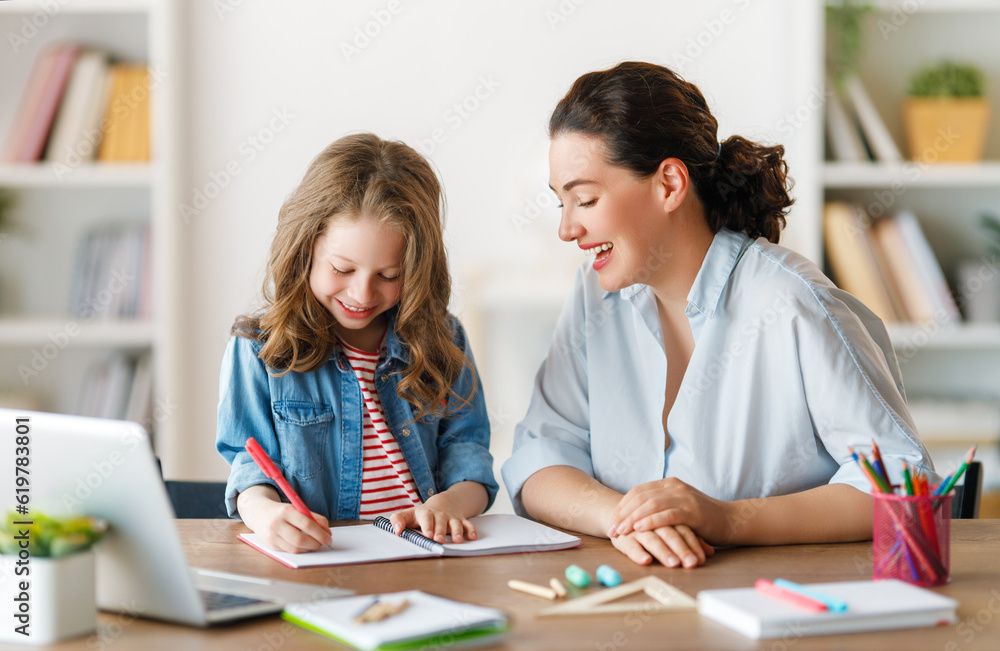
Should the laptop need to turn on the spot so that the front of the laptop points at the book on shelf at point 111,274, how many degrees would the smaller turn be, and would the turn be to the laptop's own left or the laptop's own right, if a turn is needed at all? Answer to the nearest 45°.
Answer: approximately 45° to the laptop's own left

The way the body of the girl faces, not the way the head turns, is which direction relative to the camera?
toward the camera

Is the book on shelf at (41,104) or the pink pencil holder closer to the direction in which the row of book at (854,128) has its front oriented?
the pink pencil holder

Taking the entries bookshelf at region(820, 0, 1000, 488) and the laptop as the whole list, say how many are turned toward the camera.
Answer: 1

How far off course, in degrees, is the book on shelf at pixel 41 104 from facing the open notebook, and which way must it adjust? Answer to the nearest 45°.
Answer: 0° — it already faces it

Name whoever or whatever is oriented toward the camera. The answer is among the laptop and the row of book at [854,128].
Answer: the row of book

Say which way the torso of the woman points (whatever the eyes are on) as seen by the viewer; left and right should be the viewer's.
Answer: facing the viewer and to the left of the viewer

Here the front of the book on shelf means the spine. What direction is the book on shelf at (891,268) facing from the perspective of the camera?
toward the camera

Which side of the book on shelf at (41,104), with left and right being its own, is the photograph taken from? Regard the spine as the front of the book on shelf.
front

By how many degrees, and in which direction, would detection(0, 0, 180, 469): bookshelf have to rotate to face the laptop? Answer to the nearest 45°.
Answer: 0° — it already faces it

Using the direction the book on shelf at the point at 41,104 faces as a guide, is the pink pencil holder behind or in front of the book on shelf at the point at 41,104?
in front

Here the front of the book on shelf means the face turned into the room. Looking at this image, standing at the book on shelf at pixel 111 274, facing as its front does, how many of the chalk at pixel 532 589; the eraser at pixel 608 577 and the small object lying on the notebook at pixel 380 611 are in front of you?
3

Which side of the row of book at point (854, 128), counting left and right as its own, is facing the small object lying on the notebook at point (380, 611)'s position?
front

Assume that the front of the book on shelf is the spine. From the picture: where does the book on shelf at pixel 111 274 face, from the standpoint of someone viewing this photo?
facing the viewer

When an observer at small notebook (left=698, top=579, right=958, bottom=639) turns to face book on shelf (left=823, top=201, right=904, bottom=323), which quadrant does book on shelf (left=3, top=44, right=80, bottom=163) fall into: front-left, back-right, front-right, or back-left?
front-left

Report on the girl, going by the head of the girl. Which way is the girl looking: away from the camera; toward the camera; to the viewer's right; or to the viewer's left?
toward the camera
